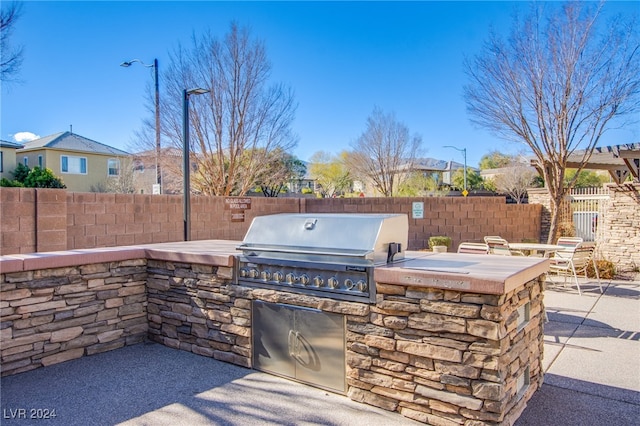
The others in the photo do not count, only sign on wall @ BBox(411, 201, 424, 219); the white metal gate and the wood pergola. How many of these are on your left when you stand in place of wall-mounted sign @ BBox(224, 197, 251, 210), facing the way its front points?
3

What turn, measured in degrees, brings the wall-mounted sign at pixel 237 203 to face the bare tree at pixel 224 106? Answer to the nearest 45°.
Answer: approximately 180°

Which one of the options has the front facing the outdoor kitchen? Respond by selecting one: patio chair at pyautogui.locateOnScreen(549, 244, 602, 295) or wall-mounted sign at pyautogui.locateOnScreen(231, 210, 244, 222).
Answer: the wall-mounted sign

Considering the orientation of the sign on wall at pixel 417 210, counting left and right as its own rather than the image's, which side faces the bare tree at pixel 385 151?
back

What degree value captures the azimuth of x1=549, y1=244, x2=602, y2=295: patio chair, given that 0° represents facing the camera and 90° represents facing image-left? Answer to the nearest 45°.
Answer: approximately 135°

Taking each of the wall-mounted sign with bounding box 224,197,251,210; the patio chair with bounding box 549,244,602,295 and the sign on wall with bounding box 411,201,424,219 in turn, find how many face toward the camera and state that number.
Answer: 2
